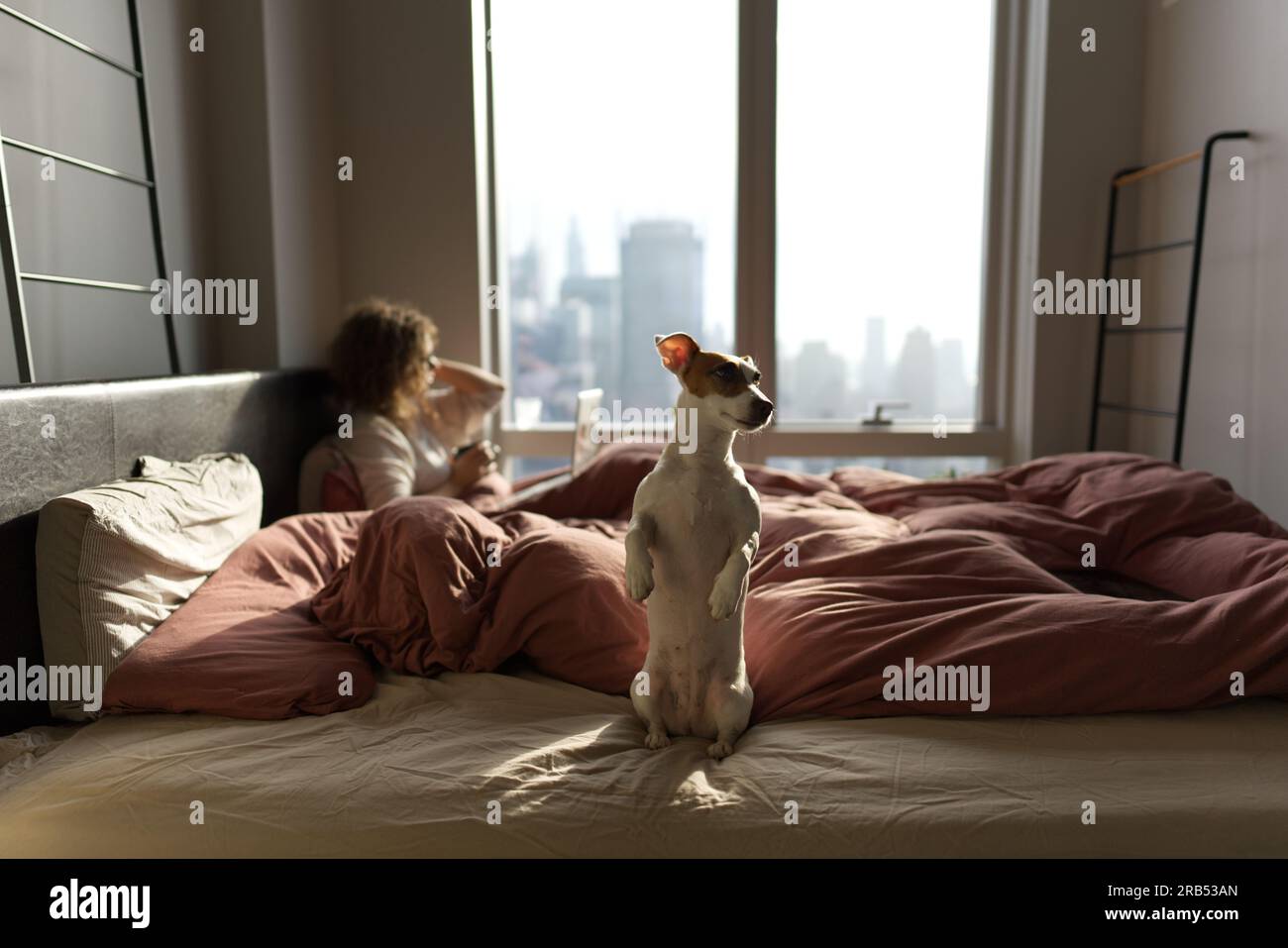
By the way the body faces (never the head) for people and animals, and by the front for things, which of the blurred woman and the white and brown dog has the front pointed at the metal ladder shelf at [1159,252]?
the blurred woman

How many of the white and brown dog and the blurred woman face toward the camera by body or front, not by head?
1

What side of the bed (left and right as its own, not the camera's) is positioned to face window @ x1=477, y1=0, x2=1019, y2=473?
left

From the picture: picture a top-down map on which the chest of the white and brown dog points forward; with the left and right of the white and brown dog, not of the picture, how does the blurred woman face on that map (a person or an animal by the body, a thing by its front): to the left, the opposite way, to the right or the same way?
to the left

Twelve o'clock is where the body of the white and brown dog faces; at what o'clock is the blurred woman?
The blurred woman is roughly at 5 o'clock from the white and brown dog.

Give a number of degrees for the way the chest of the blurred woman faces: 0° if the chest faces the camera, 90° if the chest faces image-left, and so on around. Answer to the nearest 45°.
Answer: approximately 270°

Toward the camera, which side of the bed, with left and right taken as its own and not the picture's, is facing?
right

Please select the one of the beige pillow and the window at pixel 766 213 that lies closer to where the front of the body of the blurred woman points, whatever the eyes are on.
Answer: the window

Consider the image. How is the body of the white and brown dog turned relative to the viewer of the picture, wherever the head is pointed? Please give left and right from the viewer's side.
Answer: facing the viewer

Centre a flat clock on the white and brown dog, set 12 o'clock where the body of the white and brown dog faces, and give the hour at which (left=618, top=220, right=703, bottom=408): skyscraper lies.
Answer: The skyscraper is roughly at 6 o'clock from the white and brown dog.

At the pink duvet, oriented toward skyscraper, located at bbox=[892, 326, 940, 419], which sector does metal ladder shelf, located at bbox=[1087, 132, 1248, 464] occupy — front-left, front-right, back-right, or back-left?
front-right

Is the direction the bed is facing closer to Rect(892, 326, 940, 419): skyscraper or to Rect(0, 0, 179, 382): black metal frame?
the skyscraper
